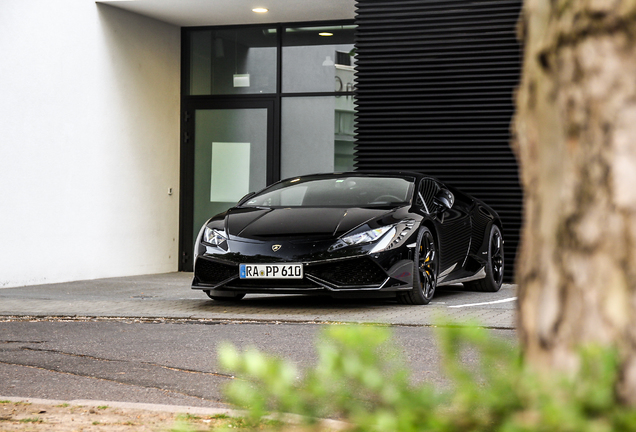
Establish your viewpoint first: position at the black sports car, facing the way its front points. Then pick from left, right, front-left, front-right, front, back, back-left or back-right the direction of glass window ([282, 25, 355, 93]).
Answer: back-right

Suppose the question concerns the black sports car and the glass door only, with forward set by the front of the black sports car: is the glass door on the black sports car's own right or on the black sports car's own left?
on the black sports car's own right

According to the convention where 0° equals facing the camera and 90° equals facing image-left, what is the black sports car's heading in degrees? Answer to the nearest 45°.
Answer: approximately 45°

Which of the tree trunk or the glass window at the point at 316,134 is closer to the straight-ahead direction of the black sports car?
the tree trunk

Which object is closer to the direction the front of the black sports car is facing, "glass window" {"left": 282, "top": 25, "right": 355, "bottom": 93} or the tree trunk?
the tree trunk

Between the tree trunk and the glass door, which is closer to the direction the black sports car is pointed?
the tree trunk

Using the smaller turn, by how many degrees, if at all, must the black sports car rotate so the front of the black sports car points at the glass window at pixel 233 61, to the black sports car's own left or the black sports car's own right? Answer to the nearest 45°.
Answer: approximately 135° to the black sports car's own right

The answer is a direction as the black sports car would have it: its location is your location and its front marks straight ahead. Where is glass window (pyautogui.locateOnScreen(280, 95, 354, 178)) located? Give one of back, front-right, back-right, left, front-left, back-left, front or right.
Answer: back-right
